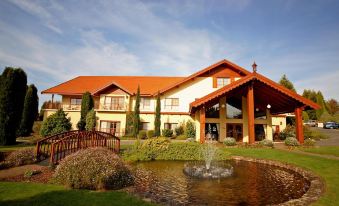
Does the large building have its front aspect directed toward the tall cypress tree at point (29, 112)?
no

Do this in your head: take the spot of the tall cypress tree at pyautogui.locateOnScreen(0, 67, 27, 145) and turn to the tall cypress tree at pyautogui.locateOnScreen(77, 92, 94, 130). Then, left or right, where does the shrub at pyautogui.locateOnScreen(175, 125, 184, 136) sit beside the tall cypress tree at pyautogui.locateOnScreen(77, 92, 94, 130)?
right

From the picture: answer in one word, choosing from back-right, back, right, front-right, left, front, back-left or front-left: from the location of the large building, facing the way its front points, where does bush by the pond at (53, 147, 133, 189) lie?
front

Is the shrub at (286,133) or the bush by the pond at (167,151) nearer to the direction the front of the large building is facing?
the bush by the pond

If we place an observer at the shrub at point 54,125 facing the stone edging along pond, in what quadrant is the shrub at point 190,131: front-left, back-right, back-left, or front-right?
front-left

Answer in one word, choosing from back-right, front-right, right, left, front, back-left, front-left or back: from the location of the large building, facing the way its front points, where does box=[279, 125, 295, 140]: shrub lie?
left

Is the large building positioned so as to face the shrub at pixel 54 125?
no

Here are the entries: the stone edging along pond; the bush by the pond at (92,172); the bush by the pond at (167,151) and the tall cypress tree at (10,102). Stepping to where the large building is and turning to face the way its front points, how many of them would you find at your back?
0

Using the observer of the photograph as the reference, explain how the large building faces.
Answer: facing the viewer

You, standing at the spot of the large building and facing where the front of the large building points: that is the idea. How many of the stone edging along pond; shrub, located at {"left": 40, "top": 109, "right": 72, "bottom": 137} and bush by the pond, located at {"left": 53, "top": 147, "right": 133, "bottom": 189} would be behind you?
0

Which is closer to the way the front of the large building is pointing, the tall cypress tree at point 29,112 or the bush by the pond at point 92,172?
the bush by the pond

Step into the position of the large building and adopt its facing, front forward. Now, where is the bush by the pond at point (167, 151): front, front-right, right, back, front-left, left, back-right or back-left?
front

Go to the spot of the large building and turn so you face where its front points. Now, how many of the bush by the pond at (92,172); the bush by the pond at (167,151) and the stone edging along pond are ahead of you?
3

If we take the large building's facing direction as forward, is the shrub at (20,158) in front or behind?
in front
